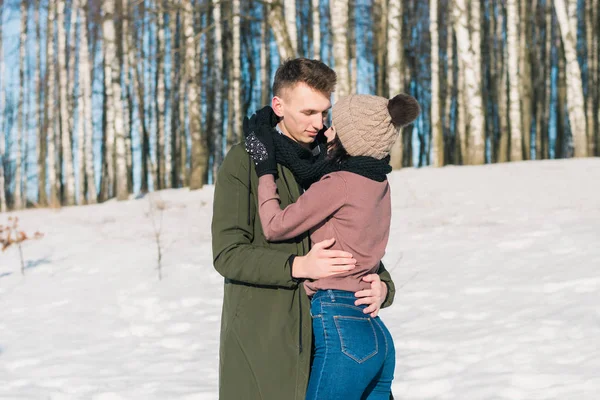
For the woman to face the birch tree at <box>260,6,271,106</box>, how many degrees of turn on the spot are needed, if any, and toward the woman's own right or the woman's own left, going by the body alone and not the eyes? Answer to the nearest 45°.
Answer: approximately 45° to the woman's own right

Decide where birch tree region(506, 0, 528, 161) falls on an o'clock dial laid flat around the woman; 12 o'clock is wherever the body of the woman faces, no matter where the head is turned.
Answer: The birch tree is roughly at 2 o'clock from the woman.

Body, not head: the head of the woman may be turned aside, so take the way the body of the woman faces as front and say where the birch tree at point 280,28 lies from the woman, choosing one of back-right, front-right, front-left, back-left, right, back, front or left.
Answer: front-right

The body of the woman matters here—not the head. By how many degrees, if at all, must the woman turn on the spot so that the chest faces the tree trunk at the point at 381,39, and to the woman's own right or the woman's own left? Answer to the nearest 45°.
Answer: approximately 45° to the woman's own right

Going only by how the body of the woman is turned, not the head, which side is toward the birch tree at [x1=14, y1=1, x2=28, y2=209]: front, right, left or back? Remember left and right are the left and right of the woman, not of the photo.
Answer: front

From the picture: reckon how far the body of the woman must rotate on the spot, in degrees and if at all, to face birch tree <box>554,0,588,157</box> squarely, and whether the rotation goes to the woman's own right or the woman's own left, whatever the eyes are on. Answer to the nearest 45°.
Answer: approximately 45° to the woman's own right

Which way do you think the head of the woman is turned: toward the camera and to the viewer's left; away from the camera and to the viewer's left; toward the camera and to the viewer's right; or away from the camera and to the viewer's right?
away from the camera and to the viewer's left

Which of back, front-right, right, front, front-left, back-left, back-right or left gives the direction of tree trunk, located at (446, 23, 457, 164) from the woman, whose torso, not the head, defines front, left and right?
front-right

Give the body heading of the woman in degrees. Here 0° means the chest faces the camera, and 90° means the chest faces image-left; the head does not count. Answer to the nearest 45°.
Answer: approximately 135°

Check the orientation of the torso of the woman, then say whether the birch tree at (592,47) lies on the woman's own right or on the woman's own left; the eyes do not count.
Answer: on the woman's own right
